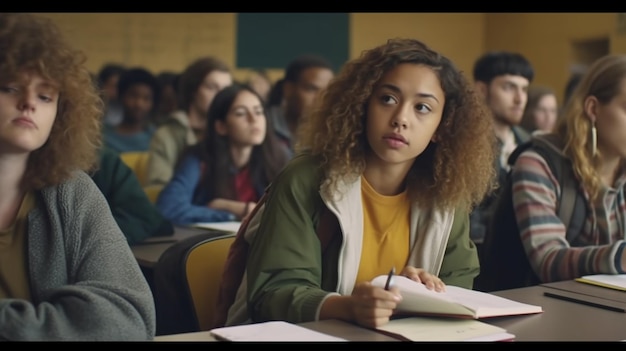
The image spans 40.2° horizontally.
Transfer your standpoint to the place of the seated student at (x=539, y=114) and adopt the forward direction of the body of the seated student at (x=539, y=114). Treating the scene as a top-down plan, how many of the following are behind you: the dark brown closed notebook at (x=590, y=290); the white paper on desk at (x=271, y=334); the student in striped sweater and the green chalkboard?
1

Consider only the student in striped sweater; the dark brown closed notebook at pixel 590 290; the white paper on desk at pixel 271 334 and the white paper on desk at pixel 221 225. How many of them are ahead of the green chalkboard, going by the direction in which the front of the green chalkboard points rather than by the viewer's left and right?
4

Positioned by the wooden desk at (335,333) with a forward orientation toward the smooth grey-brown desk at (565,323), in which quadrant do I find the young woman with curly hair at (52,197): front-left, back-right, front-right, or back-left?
back-left

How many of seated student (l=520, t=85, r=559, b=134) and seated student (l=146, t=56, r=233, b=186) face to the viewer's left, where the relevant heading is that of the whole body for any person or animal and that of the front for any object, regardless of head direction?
0

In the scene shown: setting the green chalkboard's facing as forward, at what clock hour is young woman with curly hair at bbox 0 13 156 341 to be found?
The young woman with curly hair is roughly at 12 o'clock from the green chalkboard.

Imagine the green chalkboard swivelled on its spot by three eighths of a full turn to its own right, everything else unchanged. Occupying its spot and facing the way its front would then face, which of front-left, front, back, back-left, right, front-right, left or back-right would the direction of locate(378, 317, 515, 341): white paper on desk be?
back-left

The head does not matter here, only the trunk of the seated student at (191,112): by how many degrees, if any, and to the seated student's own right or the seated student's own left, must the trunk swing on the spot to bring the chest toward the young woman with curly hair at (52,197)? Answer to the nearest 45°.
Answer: approximately 45° to the seated student's own right

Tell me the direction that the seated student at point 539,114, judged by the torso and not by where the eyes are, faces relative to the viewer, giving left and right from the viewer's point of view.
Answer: facing the viewer and to the right of the viewer

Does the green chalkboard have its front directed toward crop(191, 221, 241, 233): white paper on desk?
yes

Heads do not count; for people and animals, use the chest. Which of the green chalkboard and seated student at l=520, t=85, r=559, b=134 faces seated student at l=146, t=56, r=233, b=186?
the green chalkboard

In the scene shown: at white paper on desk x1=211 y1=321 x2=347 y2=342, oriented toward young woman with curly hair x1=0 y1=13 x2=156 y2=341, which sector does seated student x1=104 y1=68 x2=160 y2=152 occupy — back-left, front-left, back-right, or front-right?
front-right

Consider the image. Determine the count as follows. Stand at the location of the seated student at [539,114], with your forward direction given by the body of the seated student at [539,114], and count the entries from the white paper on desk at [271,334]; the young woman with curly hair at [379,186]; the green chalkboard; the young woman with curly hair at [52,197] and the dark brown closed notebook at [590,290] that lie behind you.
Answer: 1

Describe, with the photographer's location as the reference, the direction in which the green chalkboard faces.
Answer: facing the viewer
